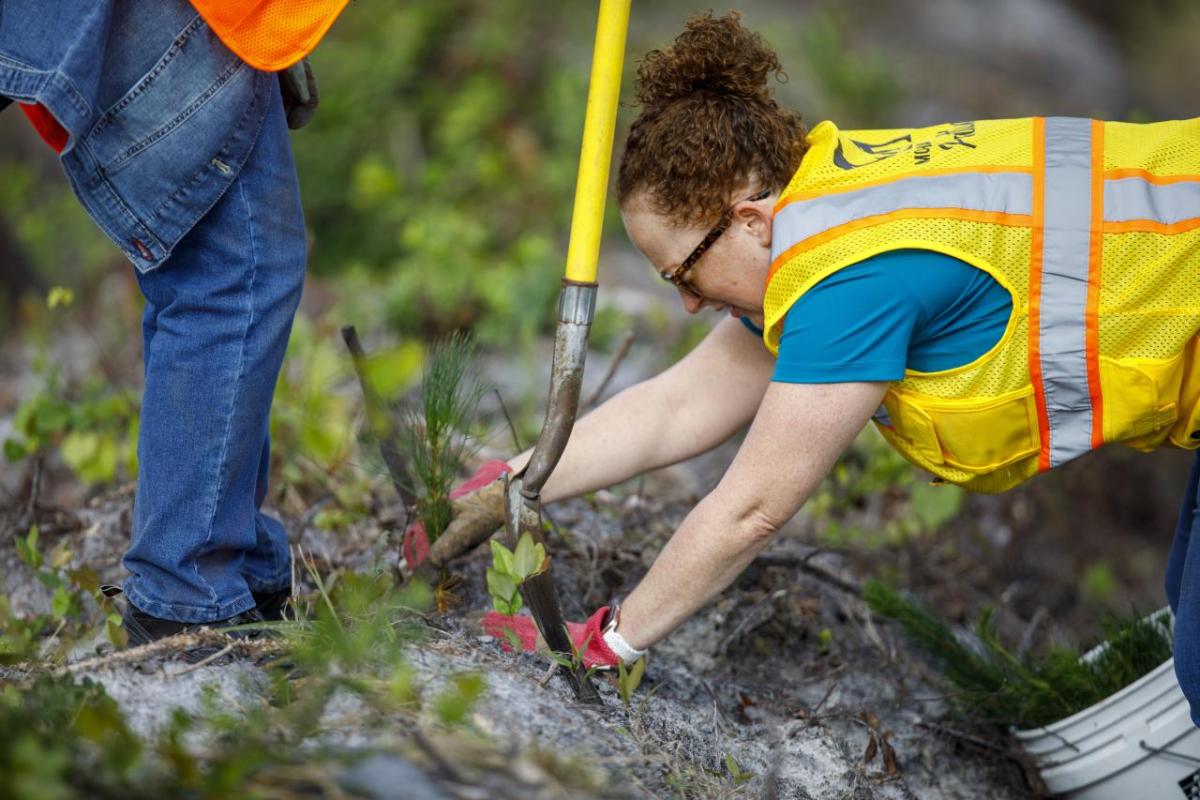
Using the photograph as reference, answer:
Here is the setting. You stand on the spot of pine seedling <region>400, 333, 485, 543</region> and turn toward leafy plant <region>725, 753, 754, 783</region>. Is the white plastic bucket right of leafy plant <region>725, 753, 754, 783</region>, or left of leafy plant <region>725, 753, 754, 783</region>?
left

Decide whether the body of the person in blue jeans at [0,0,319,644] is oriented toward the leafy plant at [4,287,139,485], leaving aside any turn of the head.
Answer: no

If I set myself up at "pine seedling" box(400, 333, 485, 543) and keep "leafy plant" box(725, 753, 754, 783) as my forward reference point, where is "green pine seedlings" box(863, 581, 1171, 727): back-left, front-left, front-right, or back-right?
front-left

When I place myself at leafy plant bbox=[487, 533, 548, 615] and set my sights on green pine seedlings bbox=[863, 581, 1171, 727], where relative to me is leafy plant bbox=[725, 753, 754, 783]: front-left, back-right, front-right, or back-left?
front-right

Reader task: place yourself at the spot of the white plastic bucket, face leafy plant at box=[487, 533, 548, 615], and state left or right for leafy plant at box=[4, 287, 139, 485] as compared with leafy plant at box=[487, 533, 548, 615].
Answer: right
